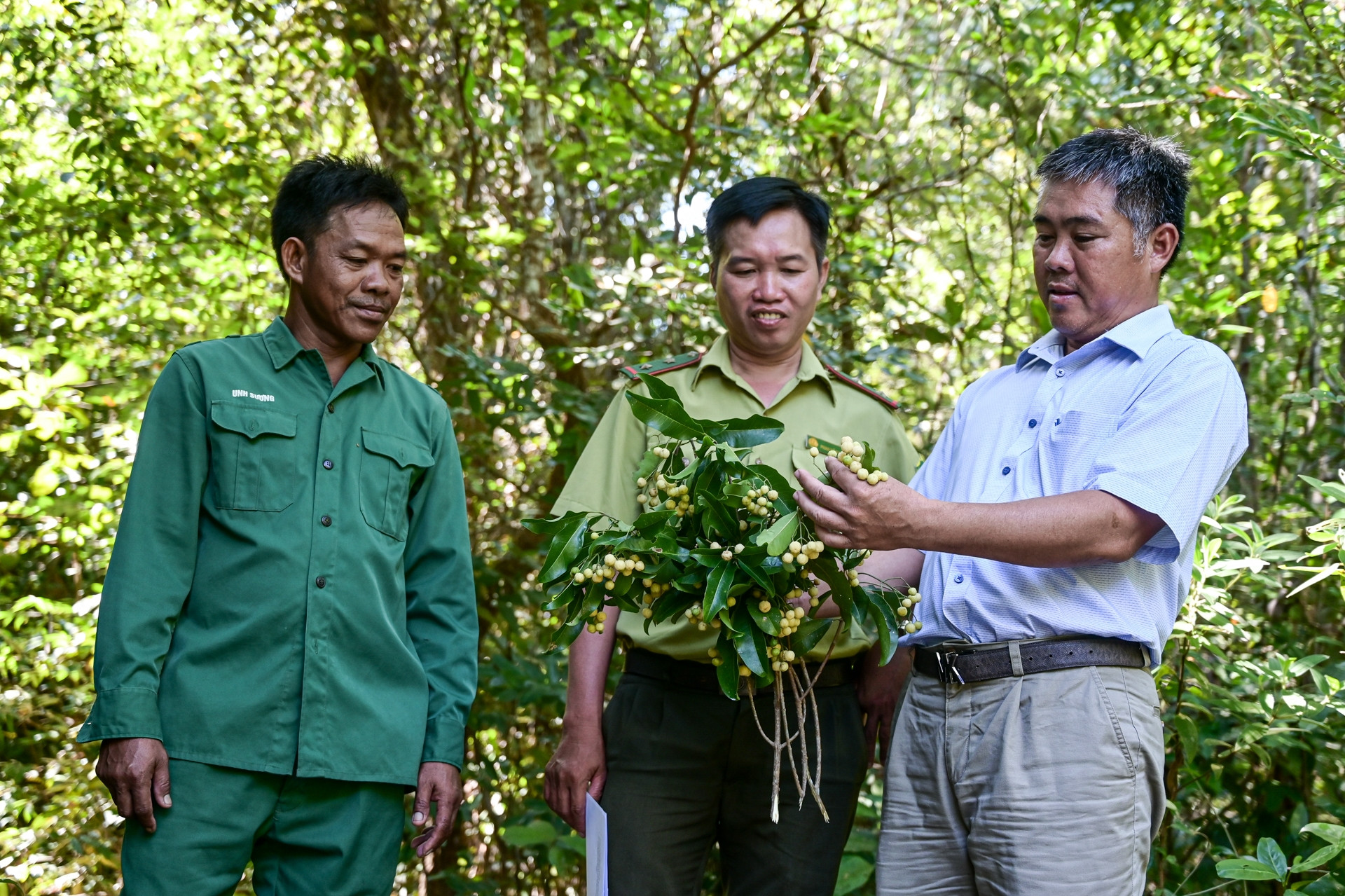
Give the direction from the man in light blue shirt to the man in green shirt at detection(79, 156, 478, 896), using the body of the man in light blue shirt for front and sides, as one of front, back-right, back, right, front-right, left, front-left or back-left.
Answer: front-right

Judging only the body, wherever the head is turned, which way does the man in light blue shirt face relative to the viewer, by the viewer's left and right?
facing the viewer and to the left of the viewer

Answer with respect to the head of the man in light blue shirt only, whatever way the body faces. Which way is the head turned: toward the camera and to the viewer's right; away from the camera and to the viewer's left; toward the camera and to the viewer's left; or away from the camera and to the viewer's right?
toward the camera and to the viewer's left

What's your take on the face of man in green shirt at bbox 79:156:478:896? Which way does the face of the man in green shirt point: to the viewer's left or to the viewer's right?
to the viewer's right

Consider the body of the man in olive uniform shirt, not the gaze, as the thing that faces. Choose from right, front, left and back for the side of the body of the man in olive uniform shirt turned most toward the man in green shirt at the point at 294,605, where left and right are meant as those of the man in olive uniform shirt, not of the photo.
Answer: right

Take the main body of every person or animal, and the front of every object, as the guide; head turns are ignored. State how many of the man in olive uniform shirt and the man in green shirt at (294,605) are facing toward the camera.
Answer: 2

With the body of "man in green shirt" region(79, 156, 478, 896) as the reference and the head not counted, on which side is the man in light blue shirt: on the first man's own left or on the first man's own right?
on the first man's own left

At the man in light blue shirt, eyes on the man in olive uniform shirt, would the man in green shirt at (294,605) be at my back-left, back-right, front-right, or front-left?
front-left

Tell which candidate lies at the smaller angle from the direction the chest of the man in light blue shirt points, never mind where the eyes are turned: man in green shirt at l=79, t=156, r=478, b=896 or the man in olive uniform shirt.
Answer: the man in green shirt

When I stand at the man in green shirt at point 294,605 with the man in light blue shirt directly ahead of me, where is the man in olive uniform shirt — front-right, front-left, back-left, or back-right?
front-left

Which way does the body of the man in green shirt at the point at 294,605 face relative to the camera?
toward the camera

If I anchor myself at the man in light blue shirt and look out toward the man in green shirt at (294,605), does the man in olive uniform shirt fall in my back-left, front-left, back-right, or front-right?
front-right

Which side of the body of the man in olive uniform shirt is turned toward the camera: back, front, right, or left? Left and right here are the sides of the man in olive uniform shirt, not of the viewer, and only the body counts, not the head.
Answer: front

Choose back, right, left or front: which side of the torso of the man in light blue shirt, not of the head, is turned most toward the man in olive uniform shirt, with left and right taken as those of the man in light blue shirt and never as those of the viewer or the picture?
right
